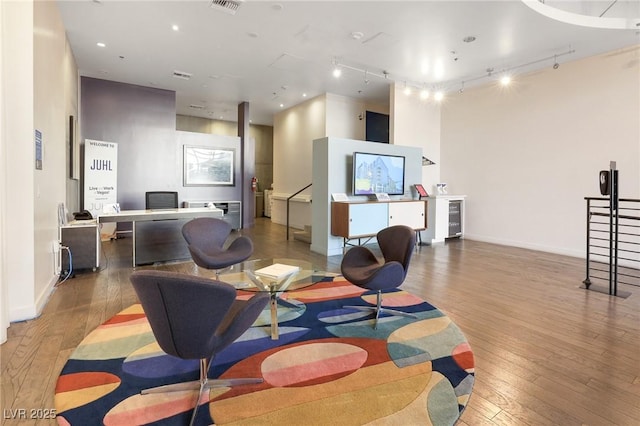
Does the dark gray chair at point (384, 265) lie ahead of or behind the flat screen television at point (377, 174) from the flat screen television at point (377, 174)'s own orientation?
ahead

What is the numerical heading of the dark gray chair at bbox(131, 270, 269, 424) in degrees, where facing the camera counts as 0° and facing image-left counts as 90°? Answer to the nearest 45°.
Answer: approximately 225°

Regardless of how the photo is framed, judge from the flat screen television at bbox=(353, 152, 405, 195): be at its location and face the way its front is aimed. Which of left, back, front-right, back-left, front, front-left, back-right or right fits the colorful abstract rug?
front-right

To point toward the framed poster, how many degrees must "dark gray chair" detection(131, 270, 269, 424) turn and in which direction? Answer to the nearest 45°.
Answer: approximately 45° to its left

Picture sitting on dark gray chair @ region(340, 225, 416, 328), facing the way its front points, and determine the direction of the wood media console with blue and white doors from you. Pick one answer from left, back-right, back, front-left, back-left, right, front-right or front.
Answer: back-right

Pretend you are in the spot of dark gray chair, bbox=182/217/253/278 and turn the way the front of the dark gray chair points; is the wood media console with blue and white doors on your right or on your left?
on your left

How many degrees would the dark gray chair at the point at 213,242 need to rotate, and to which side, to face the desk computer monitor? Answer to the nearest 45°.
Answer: approximately 135° to its left

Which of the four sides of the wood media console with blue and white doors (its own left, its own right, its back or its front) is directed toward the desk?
right

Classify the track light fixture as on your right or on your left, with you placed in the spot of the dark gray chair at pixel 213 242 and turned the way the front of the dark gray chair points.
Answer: on your left

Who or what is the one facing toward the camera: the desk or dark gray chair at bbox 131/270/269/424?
the desk

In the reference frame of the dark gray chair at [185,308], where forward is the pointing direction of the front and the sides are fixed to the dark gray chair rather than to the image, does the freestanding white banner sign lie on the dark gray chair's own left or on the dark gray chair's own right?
on the dark gray chair's own left

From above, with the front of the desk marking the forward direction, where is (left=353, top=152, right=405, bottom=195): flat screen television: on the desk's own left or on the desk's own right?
on the desk's own left

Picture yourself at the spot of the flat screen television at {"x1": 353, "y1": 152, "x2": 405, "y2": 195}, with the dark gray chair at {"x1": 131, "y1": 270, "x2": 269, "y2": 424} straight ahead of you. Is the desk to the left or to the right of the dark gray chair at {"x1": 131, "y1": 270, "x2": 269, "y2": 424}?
right

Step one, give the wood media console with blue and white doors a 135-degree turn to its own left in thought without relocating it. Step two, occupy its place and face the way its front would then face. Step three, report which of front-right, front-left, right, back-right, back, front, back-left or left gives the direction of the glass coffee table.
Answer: back
